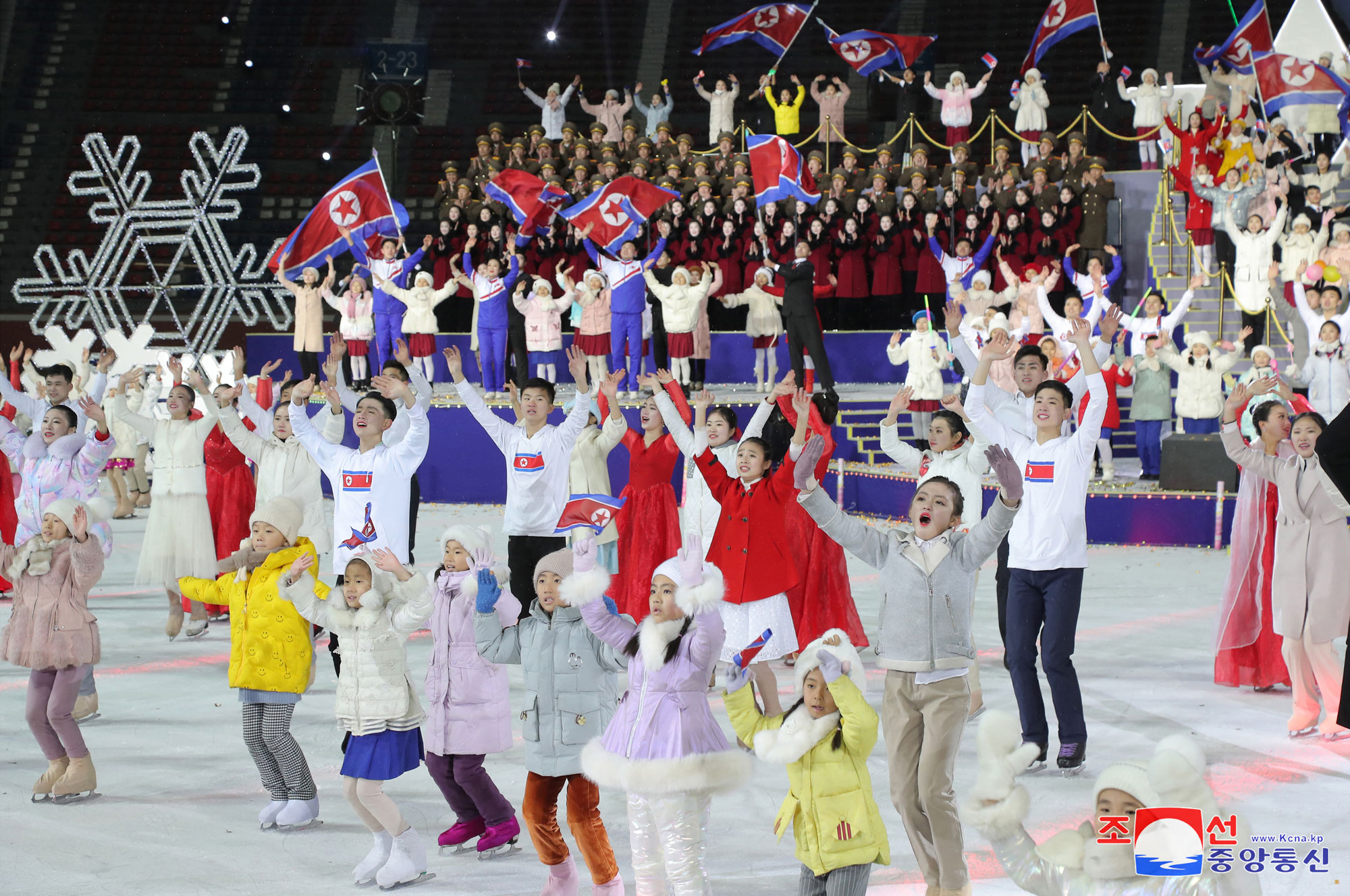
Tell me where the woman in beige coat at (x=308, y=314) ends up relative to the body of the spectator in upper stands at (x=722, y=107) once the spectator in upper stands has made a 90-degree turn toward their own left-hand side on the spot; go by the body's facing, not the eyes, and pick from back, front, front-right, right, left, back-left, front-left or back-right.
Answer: back-right

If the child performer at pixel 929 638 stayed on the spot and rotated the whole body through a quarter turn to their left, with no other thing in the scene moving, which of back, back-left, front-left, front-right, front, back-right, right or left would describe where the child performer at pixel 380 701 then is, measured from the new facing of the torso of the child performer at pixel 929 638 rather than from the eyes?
back

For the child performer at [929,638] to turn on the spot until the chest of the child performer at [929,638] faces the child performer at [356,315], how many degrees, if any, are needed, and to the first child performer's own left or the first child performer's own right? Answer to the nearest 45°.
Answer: approximately 135° to the first child performer's own right

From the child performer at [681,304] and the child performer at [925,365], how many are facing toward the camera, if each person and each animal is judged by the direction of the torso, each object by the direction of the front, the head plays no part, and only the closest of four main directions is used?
2

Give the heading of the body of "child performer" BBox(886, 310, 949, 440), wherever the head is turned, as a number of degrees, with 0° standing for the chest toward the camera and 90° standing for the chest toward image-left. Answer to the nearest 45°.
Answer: approximately 0°

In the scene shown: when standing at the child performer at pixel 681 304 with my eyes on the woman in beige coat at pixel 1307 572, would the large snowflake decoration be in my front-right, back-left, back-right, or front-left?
back-right

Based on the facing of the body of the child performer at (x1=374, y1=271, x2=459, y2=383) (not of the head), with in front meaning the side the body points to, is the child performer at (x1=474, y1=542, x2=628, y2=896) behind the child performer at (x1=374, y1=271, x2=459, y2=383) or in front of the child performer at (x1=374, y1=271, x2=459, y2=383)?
in front

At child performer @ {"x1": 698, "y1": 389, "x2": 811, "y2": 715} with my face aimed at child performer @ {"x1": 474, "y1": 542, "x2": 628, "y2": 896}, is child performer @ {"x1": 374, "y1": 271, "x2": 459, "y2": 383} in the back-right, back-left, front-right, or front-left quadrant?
back-right

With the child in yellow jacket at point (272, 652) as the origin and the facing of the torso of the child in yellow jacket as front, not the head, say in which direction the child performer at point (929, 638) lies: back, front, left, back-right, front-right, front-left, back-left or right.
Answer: left

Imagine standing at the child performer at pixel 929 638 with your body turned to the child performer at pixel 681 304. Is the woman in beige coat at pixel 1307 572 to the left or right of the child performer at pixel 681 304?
right
